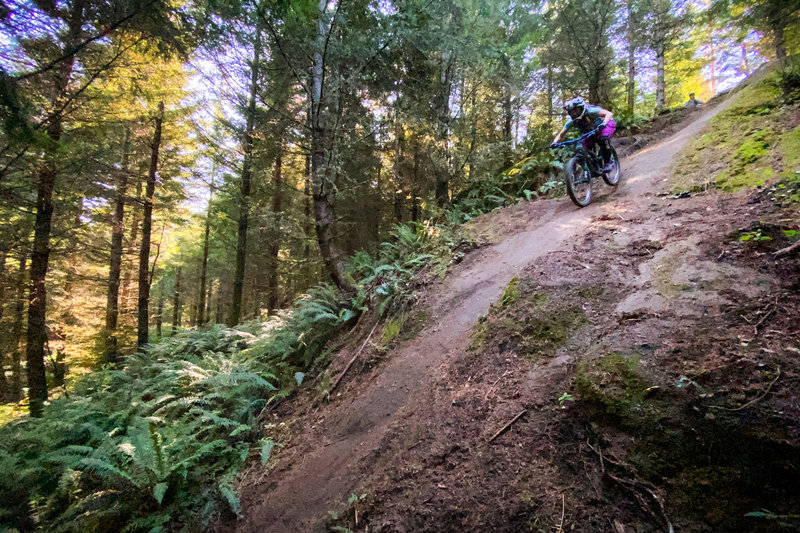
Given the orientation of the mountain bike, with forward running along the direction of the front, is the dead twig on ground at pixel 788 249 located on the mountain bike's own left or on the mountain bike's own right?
on the mountain bike's own left

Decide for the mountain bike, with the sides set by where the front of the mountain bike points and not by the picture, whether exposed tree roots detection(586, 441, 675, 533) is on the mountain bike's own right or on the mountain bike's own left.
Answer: on the mountain bike's own left

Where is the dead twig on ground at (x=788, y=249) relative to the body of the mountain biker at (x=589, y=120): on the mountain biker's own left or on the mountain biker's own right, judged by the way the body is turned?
on the mountain biker's own left

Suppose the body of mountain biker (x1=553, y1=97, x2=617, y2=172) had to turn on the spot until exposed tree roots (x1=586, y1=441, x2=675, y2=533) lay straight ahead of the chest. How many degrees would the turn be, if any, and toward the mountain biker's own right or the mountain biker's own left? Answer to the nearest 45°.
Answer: approximately 45° to the mountain biker's own left

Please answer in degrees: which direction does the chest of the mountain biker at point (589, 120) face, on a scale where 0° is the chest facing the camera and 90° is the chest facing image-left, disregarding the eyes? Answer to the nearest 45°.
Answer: approximately 45°

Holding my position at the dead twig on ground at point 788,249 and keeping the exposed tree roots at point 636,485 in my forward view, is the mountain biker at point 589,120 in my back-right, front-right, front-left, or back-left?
back-right

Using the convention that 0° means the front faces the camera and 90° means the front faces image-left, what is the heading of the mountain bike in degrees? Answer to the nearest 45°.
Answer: approximately 45°

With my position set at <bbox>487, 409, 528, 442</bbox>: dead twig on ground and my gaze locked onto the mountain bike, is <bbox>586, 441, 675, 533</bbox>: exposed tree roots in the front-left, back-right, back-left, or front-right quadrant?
back-right

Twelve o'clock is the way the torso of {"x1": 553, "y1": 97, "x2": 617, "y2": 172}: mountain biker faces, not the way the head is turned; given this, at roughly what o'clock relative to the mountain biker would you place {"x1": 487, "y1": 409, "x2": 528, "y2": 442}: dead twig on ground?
The dead twig on ground is roughly at 11 o'clock from the mountain biker.
